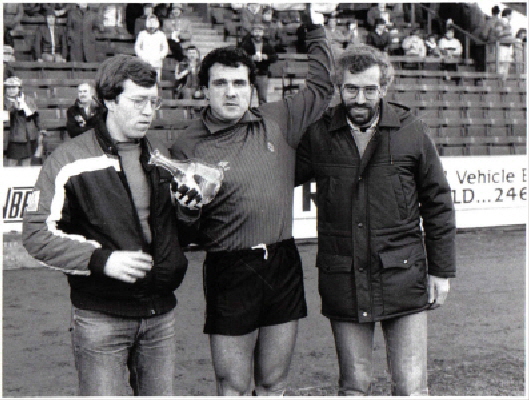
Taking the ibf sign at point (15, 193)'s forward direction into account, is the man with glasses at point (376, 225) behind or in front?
in front

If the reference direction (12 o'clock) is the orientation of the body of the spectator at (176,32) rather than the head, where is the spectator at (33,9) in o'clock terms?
the spectator at (33,9) is roughly at 3 o'clock from the spectator at (176,32).

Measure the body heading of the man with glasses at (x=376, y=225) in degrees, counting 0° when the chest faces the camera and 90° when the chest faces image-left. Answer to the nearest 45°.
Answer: approximately 0°

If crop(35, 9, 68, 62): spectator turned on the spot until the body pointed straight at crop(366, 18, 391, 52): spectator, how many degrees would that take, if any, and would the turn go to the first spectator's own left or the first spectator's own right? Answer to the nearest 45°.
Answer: approximately 90° to the first spectator's own left
